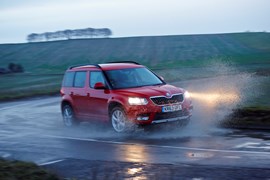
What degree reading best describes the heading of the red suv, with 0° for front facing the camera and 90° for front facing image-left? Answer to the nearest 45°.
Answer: approximately 315°
